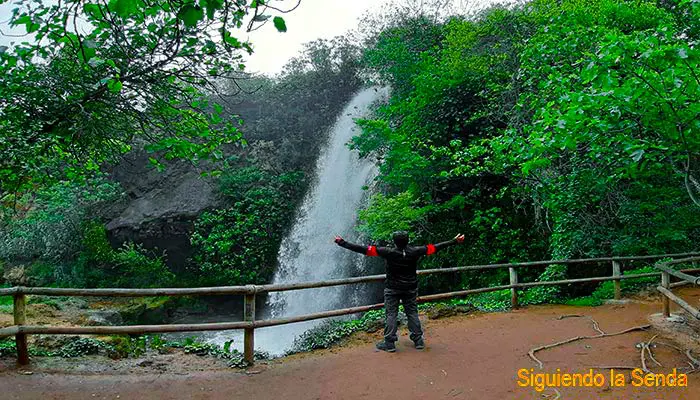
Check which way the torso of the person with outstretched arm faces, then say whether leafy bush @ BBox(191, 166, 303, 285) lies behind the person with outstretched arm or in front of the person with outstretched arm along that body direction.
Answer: in front

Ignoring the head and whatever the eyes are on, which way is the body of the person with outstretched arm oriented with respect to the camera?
away from the camera

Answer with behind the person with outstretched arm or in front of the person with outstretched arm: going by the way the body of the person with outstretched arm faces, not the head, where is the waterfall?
in front

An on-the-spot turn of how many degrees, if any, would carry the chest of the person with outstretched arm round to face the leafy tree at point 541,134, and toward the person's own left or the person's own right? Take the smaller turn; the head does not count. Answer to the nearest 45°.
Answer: approximately 45° to the person's own right
